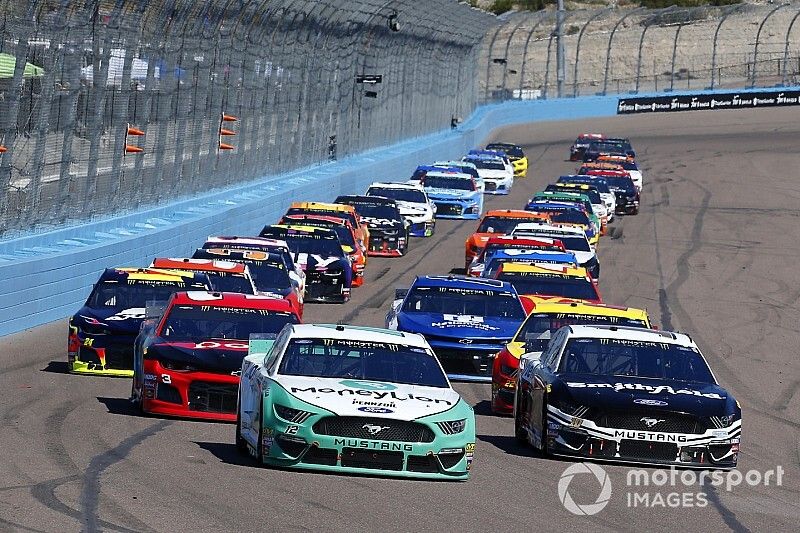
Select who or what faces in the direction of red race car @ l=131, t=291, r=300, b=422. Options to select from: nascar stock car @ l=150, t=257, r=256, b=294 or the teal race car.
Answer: the nascar stock car

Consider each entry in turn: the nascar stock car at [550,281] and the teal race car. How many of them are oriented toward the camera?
2

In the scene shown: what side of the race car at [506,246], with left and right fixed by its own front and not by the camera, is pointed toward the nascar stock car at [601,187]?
back
